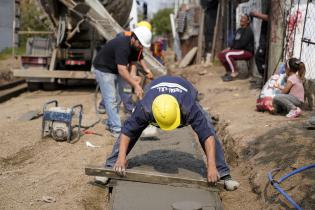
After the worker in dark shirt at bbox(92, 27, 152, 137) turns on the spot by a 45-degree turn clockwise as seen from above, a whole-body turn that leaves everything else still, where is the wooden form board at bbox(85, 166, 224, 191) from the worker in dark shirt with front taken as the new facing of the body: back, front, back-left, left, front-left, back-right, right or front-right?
front-right

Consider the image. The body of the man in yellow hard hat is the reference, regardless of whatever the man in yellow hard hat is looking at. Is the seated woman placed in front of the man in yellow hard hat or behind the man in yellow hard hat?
behind

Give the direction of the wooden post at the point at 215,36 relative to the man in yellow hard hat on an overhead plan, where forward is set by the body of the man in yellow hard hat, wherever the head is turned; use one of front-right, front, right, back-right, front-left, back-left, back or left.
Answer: back

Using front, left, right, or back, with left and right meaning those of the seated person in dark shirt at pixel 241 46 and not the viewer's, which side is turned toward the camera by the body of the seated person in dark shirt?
left

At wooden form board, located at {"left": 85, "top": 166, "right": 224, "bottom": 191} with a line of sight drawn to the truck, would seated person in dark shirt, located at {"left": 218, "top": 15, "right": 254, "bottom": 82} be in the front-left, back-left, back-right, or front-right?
front-right

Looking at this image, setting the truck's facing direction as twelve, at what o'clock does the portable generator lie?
The portable generator is roughly at 6 o'clock from the truck.

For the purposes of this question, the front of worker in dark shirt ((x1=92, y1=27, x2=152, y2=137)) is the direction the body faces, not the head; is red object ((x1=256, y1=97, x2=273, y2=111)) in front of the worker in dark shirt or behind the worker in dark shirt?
in front

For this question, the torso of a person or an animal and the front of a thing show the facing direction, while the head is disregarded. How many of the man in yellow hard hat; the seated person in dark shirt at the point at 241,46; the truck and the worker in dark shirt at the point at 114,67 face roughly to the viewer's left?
1

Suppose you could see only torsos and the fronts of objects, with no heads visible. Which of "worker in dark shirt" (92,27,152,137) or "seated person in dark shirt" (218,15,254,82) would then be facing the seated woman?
"worker in dark shirt" (92,27,152,137)

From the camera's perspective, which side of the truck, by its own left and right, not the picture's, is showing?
back

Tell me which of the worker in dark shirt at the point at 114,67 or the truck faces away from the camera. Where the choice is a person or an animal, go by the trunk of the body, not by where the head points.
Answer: the truck

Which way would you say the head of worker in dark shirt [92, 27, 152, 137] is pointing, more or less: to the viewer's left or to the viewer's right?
to the viewer's right

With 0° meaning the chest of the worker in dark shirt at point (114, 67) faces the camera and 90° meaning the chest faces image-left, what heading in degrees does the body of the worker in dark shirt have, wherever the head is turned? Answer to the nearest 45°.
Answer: approximately 270°

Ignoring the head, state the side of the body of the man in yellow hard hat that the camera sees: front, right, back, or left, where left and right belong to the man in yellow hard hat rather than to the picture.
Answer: front

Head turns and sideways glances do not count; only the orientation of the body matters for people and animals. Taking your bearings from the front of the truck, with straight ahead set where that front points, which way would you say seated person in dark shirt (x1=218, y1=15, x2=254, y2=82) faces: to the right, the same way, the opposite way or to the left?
to the left

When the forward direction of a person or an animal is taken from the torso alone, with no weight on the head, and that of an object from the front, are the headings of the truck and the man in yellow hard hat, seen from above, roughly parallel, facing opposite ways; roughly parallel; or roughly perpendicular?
roughly parallel, facing opposite ways

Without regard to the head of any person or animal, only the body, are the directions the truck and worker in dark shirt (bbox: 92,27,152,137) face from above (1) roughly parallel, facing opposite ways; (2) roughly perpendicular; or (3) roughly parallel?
roughly perpendicular

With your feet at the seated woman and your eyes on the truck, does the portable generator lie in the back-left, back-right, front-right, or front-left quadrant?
front-left

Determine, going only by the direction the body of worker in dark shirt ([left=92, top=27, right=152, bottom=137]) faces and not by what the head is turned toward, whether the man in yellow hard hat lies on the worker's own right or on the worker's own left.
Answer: on the worker's own right

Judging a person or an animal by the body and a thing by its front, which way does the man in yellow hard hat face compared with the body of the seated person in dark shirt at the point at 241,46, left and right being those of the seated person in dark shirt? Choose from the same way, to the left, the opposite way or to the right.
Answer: to the left
